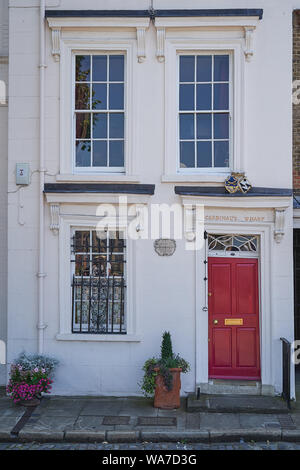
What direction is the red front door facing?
toward the camera

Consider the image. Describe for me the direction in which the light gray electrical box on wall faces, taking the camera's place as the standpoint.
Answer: facing the viewer

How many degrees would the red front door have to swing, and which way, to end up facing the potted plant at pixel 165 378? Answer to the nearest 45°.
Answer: approximately 45° to its right

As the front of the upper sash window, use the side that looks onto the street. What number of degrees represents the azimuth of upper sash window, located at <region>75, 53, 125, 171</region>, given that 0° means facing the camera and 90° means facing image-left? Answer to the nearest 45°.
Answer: approximately 0°

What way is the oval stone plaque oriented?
toward the camera

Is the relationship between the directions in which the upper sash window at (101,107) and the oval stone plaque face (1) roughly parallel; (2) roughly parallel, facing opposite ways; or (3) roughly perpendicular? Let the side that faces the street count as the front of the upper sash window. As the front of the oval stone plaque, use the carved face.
roughly parallel

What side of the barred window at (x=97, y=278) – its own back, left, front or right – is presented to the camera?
front

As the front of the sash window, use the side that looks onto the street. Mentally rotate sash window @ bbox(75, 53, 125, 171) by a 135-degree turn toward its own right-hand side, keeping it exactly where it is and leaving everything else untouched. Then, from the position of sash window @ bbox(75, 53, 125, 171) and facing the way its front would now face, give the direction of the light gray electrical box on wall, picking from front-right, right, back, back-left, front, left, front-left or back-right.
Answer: front-left

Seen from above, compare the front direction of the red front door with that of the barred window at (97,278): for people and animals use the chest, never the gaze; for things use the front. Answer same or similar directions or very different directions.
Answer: same or similar directions
